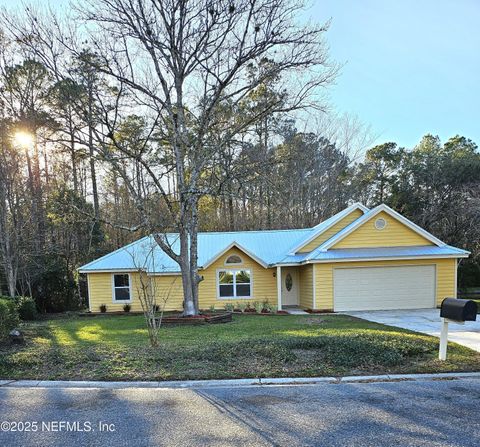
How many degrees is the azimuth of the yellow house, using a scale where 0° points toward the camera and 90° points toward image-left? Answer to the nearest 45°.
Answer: approximately 0°

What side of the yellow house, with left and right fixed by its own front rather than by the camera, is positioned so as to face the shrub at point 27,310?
right

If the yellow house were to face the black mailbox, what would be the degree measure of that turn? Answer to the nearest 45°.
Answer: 0° — it already faces it
